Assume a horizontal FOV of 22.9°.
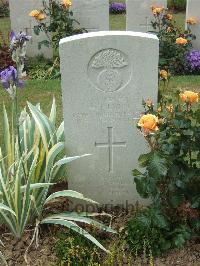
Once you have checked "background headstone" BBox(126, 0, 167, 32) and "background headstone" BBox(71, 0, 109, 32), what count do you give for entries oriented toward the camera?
2

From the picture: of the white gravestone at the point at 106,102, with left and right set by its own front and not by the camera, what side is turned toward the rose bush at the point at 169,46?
back

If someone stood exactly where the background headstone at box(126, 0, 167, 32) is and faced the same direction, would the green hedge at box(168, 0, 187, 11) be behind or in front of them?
behind

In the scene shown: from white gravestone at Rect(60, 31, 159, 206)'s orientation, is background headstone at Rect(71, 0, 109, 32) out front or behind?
behind

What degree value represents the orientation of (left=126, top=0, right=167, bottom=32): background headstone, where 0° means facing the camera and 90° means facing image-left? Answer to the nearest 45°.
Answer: approximately 0°

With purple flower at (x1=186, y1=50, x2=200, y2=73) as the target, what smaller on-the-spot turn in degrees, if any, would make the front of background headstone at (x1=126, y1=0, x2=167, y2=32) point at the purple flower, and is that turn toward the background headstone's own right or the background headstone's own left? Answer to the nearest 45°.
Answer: approximately 45° to the background headstone's own left

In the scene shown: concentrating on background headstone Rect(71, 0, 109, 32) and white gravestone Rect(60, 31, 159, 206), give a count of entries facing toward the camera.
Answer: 2

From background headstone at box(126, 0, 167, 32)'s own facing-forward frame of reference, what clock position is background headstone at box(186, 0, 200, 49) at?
background headstone at box(186, 0, 200, 49) is roughly at 9 o'clock from background headstone at box(126, 0, 167, 32).

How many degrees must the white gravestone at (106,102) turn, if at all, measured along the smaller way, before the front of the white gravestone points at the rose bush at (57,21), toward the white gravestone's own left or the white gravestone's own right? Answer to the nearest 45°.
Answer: approximately 180°

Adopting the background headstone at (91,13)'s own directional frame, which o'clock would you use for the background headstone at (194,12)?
the background headstone at (194,12) is roughly at 9 o'clock from the background headstone at (91,13).

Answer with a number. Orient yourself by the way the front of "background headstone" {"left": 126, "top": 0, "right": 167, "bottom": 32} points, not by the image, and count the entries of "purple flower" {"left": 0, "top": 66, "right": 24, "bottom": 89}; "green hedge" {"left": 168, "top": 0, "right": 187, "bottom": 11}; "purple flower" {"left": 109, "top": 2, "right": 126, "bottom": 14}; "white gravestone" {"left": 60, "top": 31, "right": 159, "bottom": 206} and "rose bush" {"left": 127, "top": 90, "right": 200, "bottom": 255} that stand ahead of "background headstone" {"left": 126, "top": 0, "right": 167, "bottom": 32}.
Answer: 3
